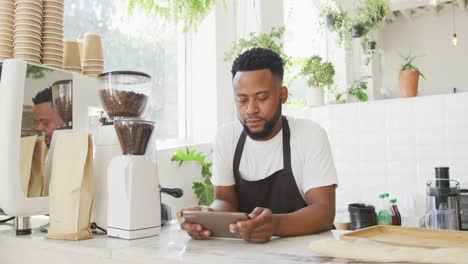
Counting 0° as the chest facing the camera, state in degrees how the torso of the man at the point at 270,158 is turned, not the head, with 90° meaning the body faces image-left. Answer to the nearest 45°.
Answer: approximately 45°

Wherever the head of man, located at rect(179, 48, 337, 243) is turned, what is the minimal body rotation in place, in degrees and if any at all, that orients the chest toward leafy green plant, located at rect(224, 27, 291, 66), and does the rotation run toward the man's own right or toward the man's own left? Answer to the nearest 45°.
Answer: approximately 135° to the man's own right
